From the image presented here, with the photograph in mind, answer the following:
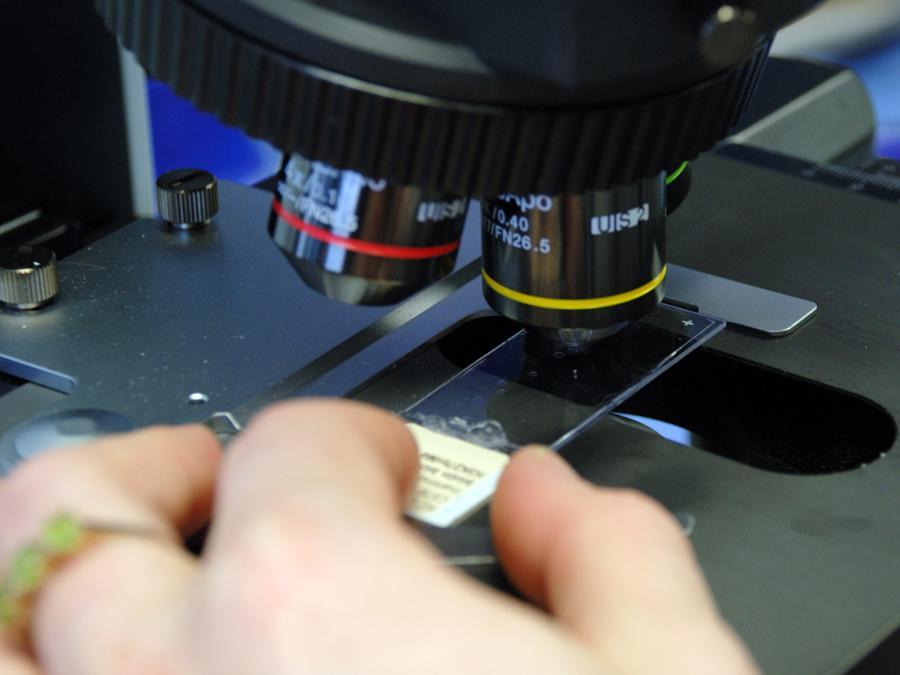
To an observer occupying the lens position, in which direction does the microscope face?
facing the viewer and to the right of the viewer
